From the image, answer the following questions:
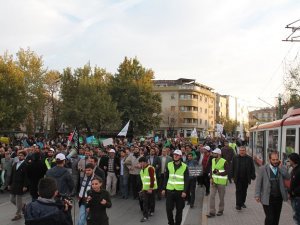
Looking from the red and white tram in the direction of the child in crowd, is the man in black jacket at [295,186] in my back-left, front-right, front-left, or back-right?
front-left

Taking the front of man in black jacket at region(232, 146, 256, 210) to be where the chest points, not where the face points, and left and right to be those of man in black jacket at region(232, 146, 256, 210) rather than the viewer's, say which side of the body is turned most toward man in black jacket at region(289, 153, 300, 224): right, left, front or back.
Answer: front

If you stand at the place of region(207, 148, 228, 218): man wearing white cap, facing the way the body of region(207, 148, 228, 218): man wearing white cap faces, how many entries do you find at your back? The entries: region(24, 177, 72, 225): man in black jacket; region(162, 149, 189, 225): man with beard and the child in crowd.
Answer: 0

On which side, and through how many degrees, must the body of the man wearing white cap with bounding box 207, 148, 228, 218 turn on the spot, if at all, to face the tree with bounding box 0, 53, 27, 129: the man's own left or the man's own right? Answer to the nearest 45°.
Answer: approximately 90° to the man's own right

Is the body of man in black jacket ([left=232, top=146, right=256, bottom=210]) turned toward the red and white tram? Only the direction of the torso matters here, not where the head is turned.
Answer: no

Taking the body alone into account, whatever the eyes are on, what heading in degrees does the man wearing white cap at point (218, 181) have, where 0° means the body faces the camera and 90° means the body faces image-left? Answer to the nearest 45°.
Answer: approximately 45°

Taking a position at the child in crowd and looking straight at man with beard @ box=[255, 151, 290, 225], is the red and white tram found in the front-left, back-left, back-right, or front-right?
front-left

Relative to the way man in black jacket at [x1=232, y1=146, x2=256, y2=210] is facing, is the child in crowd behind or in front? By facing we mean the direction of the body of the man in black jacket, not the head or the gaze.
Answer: in front

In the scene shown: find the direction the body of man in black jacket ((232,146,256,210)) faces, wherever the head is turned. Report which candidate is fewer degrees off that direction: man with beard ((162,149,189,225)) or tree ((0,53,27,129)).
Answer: the man with beard

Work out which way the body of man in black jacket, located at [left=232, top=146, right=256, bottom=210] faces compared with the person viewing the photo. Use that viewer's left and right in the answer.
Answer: facing the viewer
